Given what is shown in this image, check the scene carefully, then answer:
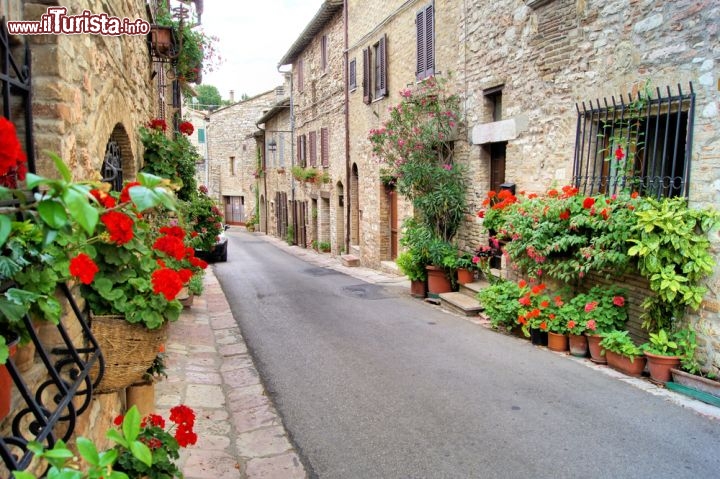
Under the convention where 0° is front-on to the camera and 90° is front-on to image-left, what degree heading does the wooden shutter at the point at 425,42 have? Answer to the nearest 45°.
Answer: approximately 45°

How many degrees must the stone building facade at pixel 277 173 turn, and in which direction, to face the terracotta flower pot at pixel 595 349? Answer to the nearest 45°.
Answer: approximately 45° to its left

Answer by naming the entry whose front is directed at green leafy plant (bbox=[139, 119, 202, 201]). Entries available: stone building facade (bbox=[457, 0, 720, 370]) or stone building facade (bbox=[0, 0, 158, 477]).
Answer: stone building facade (bbox=[457, 0, 720, 370])

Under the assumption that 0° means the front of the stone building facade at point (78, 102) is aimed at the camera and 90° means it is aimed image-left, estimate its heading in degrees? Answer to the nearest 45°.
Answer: approximately 315°
